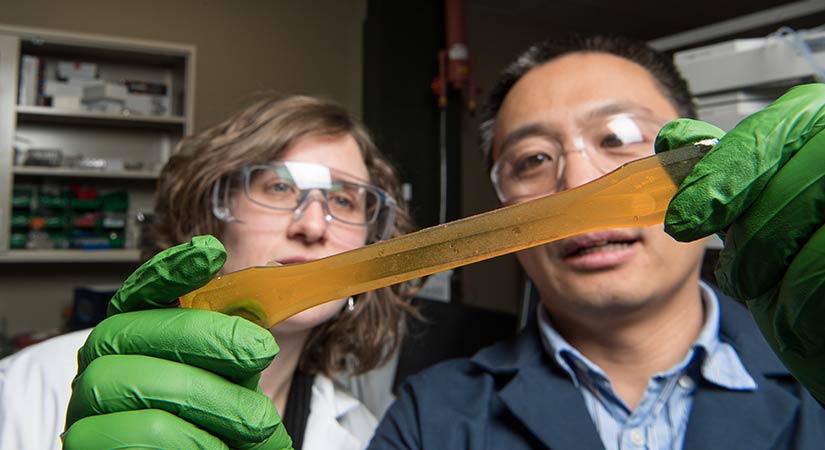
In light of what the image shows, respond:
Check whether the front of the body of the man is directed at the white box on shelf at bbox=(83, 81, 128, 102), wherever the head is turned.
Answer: no

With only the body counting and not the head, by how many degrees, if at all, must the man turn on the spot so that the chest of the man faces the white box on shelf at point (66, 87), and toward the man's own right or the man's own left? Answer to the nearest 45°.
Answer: approximately 135° to the man's own right

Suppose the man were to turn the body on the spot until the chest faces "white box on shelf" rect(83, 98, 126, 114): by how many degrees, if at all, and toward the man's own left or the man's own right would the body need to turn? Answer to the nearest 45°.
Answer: approximately 135° to the man's own right

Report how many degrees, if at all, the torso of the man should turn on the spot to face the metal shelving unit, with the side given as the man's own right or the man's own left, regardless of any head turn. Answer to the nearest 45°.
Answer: approximately 135° to the man's own right

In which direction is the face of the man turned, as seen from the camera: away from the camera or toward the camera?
toward the camera

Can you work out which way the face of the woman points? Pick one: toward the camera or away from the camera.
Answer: toward the camera

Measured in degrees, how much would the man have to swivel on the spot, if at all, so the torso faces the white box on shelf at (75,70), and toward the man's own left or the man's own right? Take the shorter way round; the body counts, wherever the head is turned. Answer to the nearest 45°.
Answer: approximately 135° to the man's own right

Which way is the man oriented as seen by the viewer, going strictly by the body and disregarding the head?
toward the camera
